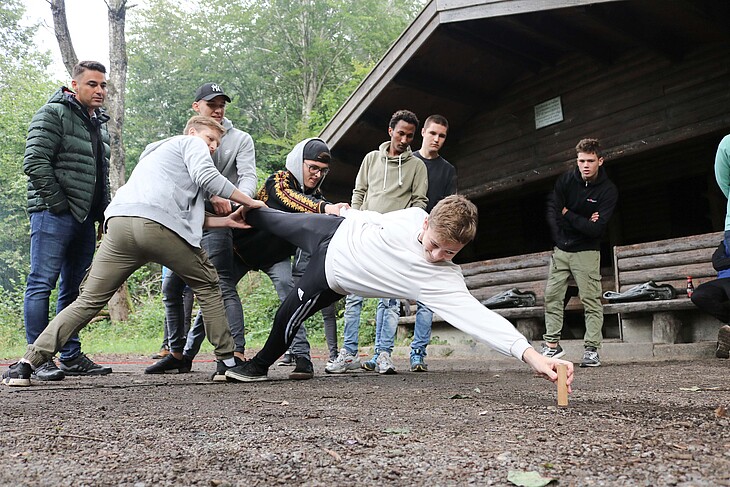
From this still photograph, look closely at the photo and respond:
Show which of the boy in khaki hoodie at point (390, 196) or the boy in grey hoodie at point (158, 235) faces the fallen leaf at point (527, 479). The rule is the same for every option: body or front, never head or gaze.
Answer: the boy in khaki hoodie at point (390, 196)

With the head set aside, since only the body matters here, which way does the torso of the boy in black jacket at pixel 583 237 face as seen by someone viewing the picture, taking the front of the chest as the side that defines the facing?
toward the camera

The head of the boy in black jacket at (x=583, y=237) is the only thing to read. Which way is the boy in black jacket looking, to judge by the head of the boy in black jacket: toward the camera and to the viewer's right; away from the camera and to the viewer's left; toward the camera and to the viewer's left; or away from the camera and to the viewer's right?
toward the camera and to the viewer's left

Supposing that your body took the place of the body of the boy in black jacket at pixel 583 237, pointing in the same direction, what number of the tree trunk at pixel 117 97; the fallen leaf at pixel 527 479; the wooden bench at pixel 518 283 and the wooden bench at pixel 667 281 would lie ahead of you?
1

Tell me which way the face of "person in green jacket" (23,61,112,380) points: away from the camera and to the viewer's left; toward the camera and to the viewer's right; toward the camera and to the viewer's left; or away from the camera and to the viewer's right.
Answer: toward the camera and to the viewer's right

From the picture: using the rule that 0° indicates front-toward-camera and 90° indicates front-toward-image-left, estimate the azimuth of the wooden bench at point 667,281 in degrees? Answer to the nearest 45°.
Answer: approximately 45°

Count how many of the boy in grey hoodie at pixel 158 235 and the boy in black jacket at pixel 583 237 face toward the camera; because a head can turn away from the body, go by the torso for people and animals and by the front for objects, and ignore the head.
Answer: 1

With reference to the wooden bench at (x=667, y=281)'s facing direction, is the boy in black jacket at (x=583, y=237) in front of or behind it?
in front

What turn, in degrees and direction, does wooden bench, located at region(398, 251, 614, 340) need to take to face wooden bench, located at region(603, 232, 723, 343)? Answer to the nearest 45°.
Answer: approximately 90° to its left

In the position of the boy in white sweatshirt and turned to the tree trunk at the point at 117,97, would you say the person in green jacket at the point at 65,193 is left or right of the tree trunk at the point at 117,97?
left

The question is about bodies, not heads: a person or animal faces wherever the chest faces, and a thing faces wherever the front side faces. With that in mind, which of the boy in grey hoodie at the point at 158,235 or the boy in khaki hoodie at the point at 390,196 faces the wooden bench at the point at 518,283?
the boy in grey hoodie at the point at 158,235

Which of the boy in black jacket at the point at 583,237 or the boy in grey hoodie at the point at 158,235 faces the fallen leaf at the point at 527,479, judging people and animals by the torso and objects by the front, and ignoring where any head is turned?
the boy in black jacket

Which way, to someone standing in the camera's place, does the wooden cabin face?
facing the viewer and to the left of the viewer

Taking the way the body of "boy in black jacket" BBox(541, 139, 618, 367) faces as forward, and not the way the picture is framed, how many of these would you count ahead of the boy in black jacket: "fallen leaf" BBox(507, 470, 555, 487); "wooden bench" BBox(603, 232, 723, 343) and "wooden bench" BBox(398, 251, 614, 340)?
1

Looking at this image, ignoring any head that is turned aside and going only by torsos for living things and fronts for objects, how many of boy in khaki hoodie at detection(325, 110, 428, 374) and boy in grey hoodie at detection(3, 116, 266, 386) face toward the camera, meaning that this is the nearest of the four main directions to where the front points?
1

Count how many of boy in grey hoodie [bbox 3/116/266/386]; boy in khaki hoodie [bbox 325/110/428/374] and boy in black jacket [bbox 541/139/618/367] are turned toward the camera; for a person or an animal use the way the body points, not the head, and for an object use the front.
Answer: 2

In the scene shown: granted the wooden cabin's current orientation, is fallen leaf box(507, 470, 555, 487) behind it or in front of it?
in front

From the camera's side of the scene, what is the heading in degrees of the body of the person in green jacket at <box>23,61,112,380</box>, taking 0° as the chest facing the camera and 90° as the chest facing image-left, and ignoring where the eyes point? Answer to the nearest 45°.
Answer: approximately 315°

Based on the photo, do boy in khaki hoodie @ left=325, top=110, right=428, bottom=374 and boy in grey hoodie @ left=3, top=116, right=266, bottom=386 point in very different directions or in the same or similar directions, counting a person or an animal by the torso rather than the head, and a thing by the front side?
very different directions

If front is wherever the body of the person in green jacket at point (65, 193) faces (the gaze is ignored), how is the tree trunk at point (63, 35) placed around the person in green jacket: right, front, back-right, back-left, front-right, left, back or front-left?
back-left
